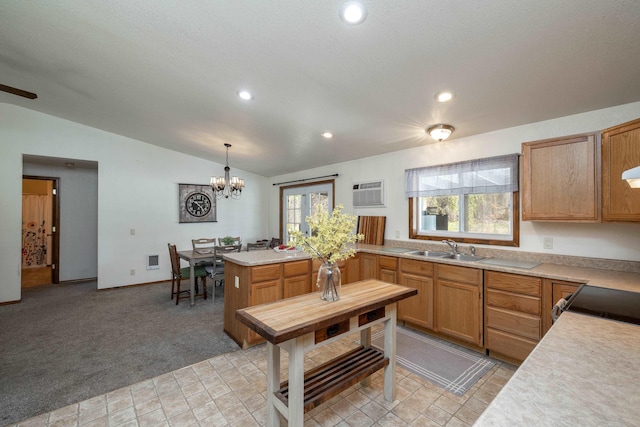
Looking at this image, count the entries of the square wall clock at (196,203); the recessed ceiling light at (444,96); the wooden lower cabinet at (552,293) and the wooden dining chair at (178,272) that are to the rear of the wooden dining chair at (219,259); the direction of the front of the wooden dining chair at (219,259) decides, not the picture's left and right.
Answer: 2

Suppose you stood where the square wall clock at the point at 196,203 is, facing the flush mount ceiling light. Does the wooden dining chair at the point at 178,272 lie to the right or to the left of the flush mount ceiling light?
right

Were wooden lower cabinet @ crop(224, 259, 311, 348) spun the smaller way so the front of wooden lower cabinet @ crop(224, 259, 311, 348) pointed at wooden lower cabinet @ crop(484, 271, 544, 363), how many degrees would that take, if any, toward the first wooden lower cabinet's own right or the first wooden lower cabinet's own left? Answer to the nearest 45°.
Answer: approximately 45° to the first wooden lower cabinet's own left

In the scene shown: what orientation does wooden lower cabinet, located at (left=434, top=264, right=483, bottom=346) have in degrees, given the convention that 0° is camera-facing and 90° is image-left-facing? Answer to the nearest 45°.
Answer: approximately 45°

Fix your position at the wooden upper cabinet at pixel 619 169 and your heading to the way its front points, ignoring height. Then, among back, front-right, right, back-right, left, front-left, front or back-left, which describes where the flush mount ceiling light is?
front-right

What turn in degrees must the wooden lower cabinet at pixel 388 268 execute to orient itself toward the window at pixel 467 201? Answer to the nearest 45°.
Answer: approximately 135° to its left

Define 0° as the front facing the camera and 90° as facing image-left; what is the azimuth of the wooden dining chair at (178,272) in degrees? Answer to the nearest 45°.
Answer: approximately 270°

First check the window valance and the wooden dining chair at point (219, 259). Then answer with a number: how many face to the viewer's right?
0

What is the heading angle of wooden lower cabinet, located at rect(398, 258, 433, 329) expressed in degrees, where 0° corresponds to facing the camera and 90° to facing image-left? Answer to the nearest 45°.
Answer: approximately 45°

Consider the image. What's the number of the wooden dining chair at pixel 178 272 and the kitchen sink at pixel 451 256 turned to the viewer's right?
1

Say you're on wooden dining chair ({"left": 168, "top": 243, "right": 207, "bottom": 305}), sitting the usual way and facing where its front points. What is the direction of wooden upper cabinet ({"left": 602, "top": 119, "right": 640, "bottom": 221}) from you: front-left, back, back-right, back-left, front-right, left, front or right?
front-right

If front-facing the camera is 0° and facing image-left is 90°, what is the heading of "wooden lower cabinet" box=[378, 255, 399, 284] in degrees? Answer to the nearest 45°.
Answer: approximately 45°

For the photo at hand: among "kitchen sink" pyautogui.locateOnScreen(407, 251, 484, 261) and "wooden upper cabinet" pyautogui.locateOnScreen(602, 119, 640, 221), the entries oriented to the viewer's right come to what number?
0
